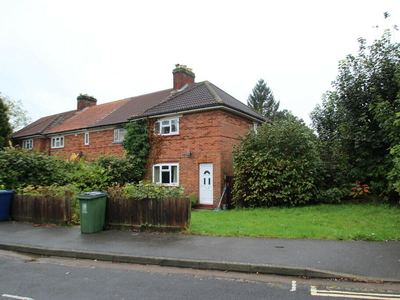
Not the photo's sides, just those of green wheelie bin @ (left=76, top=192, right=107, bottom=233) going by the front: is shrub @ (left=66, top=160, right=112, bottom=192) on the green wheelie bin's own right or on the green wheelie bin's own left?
on the green wheelie bin's own right

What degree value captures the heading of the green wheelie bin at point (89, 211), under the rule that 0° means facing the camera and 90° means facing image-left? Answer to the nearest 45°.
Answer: approximately 45°

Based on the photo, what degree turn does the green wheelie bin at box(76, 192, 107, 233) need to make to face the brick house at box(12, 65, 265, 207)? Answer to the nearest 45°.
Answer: approximately 180°

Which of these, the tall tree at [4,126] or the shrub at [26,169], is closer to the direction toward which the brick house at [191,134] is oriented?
the shrub

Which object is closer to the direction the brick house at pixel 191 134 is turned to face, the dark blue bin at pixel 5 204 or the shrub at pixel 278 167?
the dark blue bin

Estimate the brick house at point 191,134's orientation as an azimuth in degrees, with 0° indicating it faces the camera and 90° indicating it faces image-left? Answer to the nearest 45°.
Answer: approximately 45°

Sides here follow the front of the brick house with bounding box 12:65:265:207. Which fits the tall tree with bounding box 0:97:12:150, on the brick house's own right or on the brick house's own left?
on the brick house's own right

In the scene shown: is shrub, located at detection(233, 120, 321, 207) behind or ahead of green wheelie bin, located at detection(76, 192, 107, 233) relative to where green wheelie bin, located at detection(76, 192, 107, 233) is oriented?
behind

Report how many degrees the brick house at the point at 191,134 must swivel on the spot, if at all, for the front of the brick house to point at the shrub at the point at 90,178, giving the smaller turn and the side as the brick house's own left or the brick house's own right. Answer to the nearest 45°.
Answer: approximately 45° to the brick house's own right

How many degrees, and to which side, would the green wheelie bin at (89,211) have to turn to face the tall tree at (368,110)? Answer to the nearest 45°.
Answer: approximately 135° to its left

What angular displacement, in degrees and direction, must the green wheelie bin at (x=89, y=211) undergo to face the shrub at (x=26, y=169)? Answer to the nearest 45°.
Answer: approximately 90° to its right
